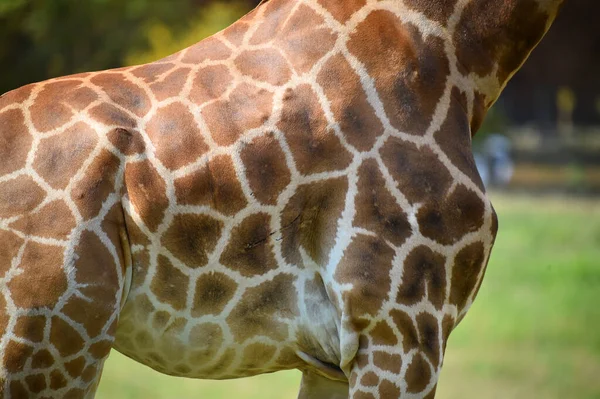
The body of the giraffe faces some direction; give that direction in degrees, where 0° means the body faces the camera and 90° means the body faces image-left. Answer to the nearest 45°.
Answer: approximately 270°
